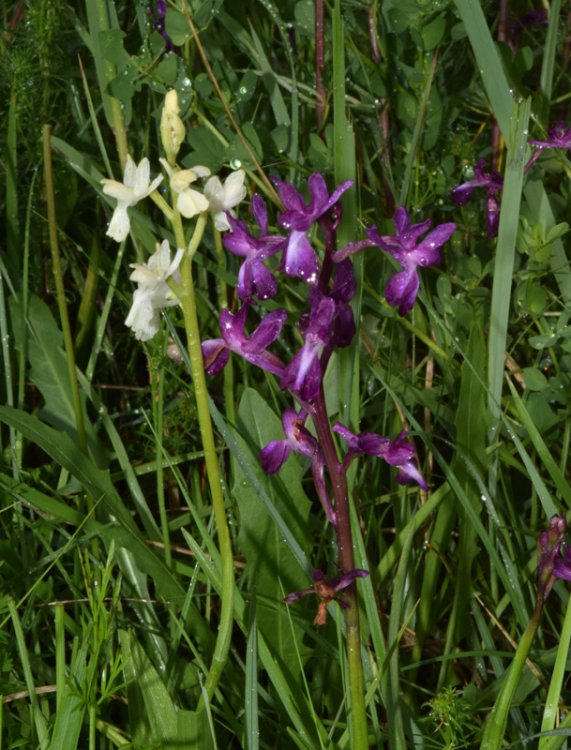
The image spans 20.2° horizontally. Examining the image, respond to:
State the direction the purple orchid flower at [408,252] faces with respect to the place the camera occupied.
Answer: facing the viewer and to the right of the viewer

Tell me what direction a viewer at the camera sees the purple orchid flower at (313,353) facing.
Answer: facing the viewer and to the left of the viewer

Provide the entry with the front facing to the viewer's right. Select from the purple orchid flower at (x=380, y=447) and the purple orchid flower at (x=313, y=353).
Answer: the purple orchid flower at (x=380, y=447)

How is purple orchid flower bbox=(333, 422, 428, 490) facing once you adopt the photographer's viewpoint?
facing to the right of the viewer
